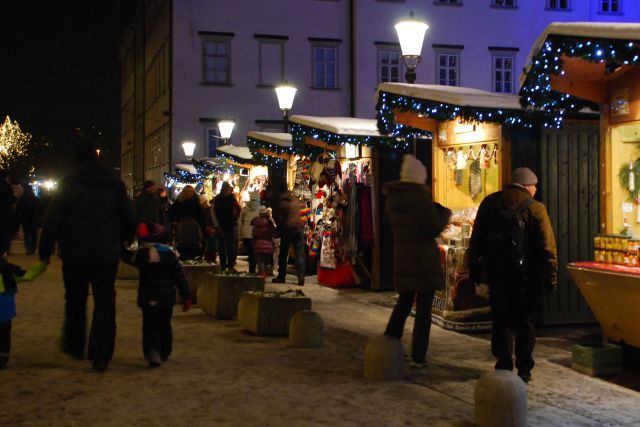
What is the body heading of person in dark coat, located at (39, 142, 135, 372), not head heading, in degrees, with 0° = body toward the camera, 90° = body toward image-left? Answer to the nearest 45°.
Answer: approximately 180°

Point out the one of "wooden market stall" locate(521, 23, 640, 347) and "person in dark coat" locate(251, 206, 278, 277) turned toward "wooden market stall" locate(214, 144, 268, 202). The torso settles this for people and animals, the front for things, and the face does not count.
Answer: the person in dark coat

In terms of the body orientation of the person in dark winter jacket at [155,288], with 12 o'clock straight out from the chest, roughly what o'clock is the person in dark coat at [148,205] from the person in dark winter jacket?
The person in dark coat is roughly at 12 o'clock from the person in dark winter jacket.

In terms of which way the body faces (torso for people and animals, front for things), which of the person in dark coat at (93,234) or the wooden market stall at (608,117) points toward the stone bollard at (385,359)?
the wooden market stall

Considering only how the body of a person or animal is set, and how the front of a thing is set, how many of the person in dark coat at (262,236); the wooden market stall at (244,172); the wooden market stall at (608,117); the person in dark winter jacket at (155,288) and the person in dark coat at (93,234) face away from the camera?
3

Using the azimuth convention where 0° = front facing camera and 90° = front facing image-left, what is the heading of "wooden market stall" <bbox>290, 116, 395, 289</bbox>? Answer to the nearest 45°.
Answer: approximately 45°

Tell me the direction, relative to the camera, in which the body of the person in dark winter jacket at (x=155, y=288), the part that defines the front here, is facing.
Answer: away from the camera

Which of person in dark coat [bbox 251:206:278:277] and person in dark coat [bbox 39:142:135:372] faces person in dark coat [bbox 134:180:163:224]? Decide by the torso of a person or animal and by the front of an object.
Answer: person in dark coat [bbox 39:142:135:372]

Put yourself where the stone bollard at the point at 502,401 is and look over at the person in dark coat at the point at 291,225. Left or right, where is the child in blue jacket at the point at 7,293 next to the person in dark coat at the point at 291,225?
left

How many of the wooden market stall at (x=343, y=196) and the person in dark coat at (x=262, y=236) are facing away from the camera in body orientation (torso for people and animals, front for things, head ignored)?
1

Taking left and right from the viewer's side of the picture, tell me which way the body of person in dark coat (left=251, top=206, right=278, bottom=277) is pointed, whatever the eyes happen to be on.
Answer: facing away from the viewer

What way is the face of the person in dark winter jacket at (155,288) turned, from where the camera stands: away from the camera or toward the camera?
away from the camera
